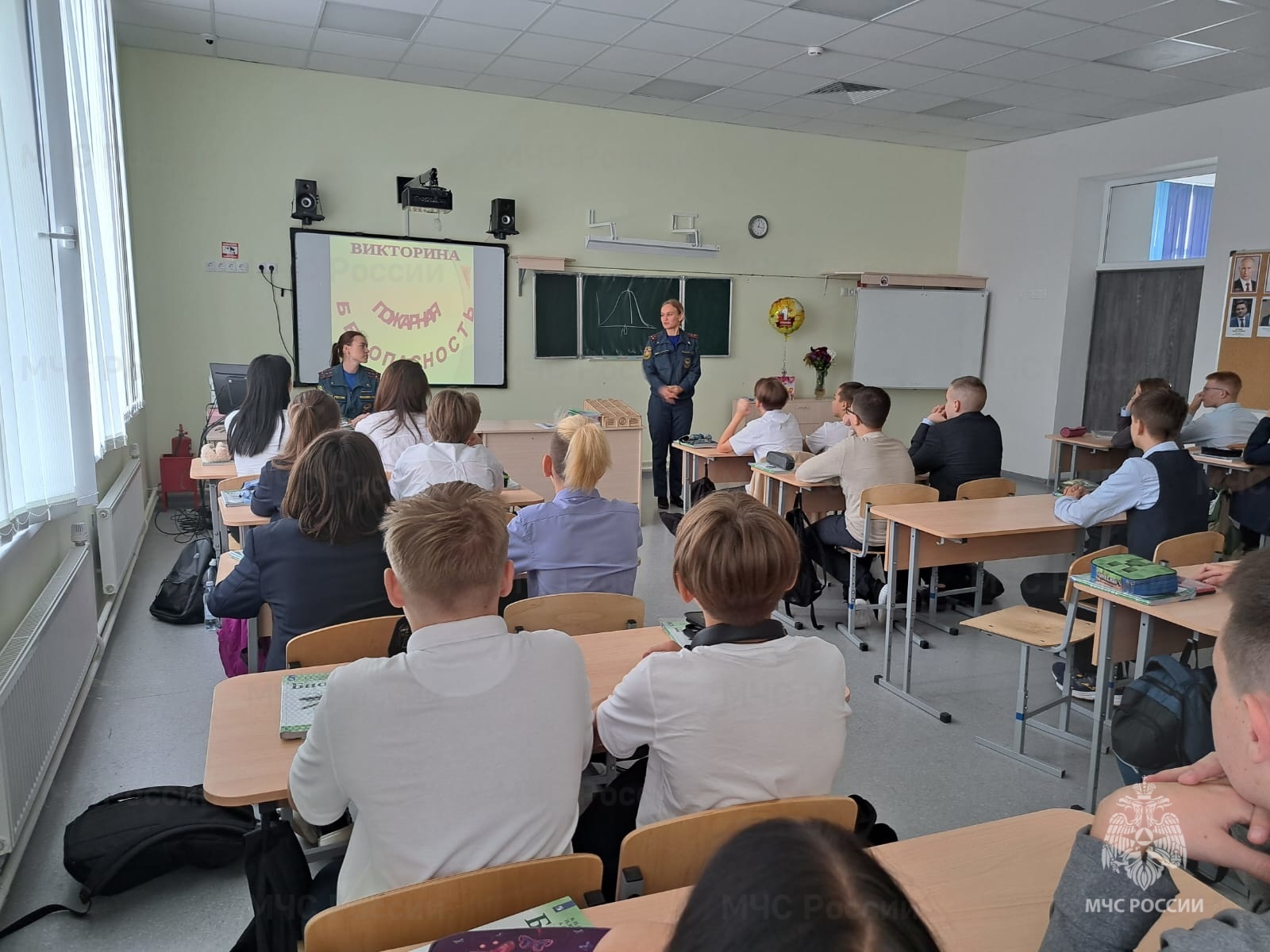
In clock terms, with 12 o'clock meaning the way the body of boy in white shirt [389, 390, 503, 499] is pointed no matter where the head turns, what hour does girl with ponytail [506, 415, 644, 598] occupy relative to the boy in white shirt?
The girl with ponytail is roughly at 5 o'clock from the boy in white shirt.

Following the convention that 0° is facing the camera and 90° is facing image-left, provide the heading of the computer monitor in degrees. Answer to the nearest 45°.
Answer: approximately 180°

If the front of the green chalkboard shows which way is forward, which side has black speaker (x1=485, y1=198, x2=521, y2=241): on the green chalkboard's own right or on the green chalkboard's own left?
on the green chalkboard's own right

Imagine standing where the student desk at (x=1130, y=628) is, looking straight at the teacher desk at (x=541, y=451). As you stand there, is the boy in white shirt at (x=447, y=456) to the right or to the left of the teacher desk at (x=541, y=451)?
left

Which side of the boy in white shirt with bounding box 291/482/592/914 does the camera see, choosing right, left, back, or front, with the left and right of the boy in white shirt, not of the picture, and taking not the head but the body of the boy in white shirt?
back

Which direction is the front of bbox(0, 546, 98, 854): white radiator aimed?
to the viewer's right

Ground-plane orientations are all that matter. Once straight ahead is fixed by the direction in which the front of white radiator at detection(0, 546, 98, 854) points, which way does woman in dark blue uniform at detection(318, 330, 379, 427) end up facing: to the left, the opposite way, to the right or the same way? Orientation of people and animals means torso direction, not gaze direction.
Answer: to the right

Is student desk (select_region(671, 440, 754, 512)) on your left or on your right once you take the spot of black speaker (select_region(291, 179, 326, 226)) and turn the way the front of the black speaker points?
on your left

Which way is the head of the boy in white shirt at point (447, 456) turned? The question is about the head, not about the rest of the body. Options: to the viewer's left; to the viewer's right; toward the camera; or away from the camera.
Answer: away from the camera

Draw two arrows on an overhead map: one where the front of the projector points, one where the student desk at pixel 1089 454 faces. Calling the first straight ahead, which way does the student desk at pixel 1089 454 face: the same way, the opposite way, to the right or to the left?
the opposite way

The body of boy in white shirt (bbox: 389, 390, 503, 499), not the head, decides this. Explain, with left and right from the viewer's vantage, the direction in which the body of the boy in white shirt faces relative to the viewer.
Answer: facing away from the viewer

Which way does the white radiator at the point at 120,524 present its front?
to the viewer's right

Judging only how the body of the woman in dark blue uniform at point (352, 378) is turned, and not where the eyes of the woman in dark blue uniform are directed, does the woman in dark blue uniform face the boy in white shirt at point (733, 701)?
yes
